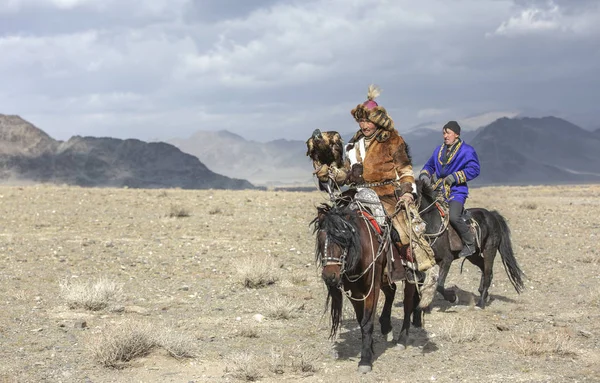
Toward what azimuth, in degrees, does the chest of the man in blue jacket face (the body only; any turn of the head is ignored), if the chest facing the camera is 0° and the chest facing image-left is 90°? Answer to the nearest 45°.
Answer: approximately 45°

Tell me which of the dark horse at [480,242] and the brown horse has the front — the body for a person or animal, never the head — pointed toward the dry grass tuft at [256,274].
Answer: the dark horse

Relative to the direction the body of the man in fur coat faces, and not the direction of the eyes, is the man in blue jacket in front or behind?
behind

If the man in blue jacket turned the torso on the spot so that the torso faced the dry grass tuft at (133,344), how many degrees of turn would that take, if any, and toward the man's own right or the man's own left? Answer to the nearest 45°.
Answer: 0° — they already face it

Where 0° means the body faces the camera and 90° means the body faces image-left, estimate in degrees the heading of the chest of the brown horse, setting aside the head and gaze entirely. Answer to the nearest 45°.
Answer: approximately 45°

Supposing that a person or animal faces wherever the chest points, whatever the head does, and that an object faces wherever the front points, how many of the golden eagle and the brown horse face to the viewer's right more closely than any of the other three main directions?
0

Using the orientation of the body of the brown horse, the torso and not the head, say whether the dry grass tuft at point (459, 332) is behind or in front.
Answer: behind

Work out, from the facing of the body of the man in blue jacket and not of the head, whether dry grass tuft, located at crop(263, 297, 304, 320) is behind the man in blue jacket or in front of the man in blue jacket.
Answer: in front

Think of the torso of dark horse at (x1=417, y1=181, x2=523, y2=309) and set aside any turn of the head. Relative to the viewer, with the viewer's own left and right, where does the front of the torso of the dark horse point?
facing to the left of the viewer

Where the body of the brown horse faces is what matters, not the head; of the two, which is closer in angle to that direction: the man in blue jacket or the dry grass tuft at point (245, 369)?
the dry grass tuft

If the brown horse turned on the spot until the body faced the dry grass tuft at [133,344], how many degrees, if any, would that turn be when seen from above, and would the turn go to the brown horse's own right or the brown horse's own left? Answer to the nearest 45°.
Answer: approximately 45° to the brown horse's own right
